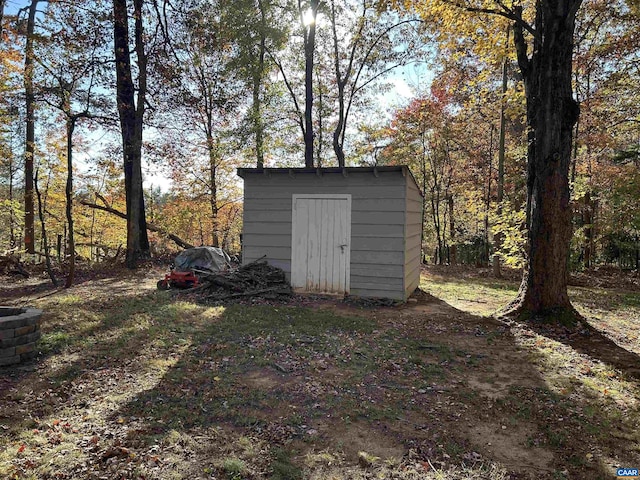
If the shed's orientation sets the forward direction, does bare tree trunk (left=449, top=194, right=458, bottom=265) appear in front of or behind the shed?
behind

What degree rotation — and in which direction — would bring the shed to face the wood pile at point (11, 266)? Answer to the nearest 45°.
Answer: approximately 90° to its right

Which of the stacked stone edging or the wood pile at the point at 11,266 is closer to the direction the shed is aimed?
the stacked stone edging

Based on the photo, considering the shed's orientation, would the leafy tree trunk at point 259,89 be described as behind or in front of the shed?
behind

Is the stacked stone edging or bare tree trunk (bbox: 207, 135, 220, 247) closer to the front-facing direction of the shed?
the stacked stone edging

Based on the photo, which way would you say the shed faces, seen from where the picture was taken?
facing the viewer

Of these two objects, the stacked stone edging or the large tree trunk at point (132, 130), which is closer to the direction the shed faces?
the stacked stone edging

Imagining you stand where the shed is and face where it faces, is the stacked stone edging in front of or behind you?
in front
